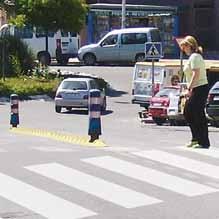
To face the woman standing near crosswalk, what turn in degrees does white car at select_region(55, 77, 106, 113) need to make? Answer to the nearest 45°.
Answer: approximately 135° to its right

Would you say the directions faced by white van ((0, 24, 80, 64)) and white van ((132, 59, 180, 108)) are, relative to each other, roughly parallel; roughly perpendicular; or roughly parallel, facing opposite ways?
roughly perpendicular

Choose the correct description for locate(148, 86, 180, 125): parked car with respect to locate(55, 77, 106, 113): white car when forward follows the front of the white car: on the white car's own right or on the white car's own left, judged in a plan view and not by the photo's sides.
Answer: on the white car's own right

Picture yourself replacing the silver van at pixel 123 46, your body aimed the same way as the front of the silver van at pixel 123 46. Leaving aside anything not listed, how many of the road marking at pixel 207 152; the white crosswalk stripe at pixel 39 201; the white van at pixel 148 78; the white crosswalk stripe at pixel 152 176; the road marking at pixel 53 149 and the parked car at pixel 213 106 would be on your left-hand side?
6

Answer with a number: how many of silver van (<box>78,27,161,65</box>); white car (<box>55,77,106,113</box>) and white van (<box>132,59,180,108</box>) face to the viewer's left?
1

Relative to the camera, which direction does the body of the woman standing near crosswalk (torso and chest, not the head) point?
to the viewer's left

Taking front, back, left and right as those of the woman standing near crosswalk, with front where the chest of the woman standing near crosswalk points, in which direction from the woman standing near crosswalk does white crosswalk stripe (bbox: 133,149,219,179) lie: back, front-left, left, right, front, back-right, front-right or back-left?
left

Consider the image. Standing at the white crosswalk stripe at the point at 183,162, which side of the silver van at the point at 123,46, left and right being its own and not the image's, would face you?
left

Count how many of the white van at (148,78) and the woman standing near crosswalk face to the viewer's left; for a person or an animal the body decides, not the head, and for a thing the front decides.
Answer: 1

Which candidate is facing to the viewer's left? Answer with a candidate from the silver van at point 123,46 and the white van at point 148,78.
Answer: the silver van at point 123,46

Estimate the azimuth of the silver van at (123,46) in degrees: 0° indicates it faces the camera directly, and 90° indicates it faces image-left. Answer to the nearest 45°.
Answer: approximately 90°
